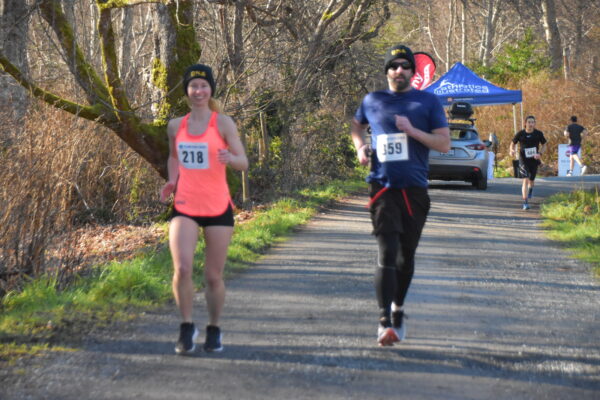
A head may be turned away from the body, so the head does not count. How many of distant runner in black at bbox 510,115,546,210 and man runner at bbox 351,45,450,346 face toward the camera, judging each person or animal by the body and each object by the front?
2

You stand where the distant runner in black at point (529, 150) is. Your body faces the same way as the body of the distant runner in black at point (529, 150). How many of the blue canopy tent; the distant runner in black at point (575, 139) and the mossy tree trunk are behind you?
2

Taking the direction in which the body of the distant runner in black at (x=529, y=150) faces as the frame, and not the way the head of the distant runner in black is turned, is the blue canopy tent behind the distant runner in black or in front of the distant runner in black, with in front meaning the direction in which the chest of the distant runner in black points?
behind

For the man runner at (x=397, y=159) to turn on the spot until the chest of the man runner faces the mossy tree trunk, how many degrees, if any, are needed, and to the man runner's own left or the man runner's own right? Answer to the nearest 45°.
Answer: approximately 135° to the man runner's own right

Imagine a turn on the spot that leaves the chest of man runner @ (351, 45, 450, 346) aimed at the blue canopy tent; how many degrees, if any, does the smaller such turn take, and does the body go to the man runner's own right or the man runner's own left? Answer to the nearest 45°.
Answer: approximately 180°

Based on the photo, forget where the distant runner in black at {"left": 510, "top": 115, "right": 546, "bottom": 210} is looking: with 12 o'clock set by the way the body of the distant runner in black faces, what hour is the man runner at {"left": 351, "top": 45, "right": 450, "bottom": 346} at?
The man runner is roughly at 12 o'clock from the distant runner in black.

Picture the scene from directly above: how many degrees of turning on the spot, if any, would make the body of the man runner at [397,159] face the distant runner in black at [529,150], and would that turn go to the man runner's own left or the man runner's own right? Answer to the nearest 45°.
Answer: approximately 180°

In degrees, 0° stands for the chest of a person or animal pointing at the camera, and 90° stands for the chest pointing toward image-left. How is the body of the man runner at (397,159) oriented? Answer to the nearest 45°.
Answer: approximately 0°
